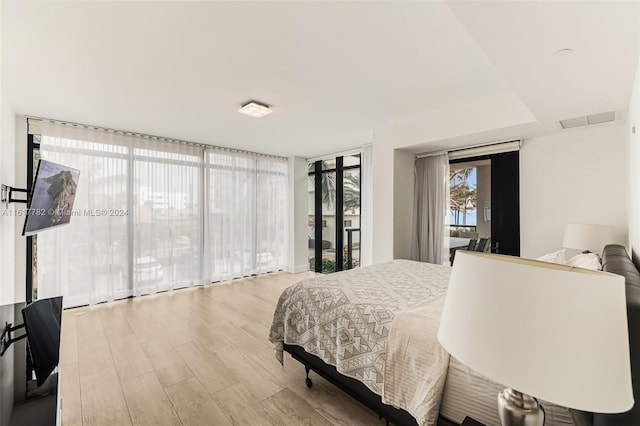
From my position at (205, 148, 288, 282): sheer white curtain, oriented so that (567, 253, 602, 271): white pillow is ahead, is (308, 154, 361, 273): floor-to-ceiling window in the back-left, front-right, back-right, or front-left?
front-left

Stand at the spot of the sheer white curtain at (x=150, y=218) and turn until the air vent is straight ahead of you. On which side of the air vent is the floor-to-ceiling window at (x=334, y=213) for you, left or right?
left

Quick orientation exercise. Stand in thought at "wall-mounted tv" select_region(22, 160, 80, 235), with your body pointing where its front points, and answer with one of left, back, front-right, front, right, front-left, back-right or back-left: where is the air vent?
front

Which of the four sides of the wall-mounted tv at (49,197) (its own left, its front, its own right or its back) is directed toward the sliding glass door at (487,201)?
front

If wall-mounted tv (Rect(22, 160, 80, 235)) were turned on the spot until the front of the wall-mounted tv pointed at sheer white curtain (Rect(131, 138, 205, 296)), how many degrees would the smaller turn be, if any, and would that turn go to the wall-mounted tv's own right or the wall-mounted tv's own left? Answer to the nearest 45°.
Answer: approximately 90° to the wall-mounted tv's own left

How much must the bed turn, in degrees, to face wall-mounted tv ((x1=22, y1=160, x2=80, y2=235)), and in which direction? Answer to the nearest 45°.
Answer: approximately 45° to its left

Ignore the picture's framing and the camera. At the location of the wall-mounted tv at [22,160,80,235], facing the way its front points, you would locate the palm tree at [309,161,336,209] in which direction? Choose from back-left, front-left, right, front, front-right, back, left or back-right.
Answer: front-left

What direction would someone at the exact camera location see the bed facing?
facing away from the viewer and to the left of the viewer

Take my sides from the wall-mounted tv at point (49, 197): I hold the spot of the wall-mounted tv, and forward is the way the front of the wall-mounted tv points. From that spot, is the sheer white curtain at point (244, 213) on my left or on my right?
on my left

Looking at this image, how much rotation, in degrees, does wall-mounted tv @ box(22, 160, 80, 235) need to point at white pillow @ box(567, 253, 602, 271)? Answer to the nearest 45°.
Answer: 0° — it already faces it

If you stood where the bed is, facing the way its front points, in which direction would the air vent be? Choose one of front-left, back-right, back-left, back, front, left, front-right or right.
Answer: right

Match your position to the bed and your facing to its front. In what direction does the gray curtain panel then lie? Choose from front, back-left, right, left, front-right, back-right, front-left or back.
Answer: front-right

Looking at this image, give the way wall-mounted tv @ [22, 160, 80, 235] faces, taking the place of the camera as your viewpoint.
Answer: facing the viewer and to the right of the viewer

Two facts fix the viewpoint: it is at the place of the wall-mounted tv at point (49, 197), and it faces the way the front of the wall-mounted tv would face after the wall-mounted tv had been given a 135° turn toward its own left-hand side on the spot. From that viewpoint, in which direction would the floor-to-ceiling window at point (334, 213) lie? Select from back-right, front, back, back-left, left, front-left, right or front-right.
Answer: right
